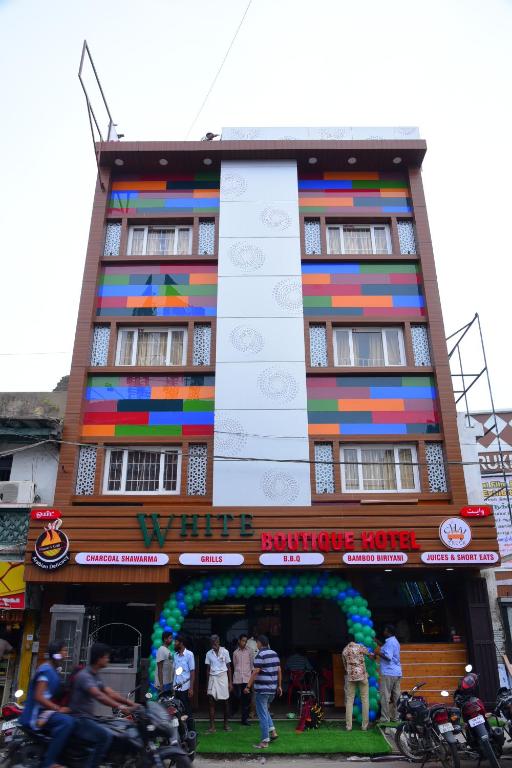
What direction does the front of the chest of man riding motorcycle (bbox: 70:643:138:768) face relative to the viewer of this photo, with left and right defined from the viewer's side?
facing to the right of the viewer

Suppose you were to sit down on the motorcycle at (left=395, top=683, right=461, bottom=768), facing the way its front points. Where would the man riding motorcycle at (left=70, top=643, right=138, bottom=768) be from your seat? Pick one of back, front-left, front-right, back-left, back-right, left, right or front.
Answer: left

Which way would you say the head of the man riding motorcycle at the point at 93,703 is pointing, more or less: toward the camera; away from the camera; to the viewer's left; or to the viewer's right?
to the viewer's right

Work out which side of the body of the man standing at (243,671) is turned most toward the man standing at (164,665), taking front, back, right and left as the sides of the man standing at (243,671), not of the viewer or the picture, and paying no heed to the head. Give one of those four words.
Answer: right

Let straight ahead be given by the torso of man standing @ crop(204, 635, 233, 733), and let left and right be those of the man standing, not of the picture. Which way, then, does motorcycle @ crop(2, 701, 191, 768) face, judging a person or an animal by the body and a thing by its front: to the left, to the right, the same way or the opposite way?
to the left

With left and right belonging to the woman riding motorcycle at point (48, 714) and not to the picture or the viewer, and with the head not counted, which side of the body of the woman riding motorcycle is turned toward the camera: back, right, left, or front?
right

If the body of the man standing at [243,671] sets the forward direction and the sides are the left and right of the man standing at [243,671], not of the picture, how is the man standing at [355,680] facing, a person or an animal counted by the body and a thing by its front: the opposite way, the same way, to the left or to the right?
the opposite way

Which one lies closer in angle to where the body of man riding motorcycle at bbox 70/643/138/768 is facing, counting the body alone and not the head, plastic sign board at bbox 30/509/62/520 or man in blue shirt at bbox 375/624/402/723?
the man in blue shirt

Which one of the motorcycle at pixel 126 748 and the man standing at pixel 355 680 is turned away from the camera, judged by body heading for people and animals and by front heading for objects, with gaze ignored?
the man standing

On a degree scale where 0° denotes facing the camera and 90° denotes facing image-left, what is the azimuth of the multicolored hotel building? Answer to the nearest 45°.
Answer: approximately 0°
